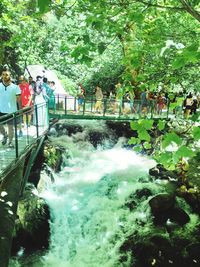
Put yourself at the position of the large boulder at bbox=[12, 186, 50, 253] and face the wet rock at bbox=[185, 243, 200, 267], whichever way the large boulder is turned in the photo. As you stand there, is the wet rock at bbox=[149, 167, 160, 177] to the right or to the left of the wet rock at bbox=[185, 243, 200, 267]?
left

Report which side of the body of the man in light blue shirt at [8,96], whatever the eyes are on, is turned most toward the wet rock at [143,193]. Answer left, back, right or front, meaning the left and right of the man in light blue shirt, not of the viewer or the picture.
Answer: left

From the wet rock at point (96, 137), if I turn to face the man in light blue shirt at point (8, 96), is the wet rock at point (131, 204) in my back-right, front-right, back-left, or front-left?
front-left

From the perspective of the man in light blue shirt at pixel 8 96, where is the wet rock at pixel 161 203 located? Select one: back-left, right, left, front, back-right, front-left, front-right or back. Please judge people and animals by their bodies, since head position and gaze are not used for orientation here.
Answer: left

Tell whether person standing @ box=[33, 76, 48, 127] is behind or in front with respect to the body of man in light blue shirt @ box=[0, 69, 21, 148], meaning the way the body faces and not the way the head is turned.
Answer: behind

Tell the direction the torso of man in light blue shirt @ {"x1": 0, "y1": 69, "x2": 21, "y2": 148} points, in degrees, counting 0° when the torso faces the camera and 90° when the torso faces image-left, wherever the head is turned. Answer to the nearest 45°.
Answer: approximately 0°

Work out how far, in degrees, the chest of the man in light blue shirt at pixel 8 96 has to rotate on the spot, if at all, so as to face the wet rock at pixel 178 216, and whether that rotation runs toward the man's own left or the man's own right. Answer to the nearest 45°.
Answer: approximately 90° to the man's own left
